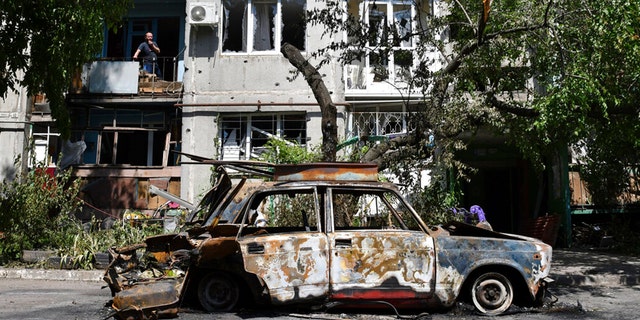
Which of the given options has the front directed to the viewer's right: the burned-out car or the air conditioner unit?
the burned-out car

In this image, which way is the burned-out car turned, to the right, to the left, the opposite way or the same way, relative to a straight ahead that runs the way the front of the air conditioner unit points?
to the left

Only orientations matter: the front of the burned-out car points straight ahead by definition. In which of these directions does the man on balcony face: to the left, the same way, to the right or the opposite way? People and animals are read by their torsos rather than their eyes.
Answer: to the right

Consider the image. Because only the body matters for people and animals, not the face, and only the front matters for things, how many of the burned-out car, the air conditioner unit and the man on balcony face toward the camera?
2

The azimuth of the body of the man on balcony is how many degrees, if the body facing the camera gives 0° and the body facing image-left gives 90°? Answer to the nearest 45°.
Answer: approximately 0°

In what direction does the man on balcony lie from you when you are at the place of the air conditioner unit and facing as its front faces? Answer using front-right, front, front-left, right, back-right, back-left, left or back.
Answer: back-right

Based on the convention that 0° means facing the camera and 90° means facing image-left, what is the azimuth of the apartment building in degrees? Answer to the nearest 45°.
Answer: approximately 0°

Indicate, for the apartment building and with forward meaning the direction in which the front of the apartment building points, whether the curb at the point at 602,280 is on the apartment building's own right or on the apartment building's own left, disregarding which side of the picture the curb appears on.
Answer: on the apartment building's own left

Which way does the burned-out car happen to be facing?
to the viewer's right

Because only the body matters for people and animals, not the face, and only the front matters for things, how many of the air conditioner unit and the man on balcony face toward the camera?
2

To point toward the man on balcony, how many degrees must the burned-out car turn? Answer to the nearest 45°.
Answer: approximately 135° to its left
